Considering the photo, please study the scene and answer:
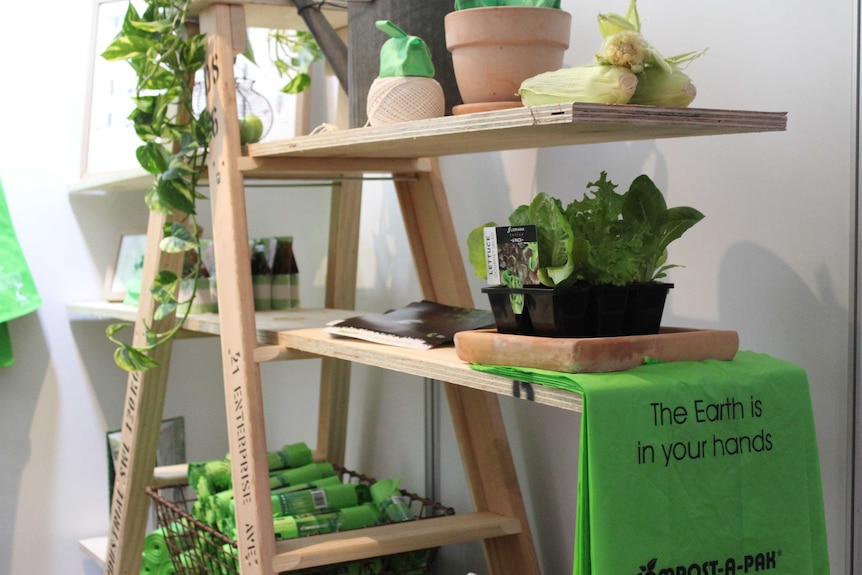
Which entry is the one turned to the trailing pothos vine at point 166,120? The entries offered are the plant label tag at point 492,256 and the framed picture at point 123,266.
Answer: the framed picture

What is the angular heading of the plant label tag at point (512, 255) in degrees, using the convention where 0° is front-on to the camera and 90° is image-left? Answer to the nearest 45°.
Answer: approximately 0°

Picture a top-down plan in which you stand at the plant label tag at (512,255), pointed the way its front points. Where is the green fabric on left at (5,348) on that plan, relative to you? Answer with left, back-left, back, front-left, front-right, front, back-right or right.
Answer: back-right

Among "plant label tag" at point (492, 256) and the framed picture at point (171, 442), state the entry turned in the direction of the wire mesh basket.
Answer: the framed picture

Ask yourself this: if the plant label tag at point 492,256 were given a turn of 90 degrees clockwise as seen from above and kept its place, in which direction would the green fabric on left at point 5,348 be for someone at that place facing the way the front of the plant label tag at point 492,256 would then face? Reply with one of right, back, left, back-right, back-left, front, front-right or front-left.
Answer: front-right

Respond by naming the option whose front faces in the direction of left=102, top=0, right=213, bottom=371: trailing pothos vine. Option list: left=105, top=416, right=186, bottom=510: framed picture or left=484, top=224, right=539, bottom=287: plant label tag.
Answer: the framed picture

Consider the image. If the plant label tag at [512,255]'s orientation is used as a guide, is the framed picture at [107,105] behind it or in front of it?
behind

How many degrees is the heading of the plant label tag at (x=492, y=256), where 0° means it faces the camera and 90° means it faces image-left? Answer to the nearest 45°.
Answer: approximately 0°
